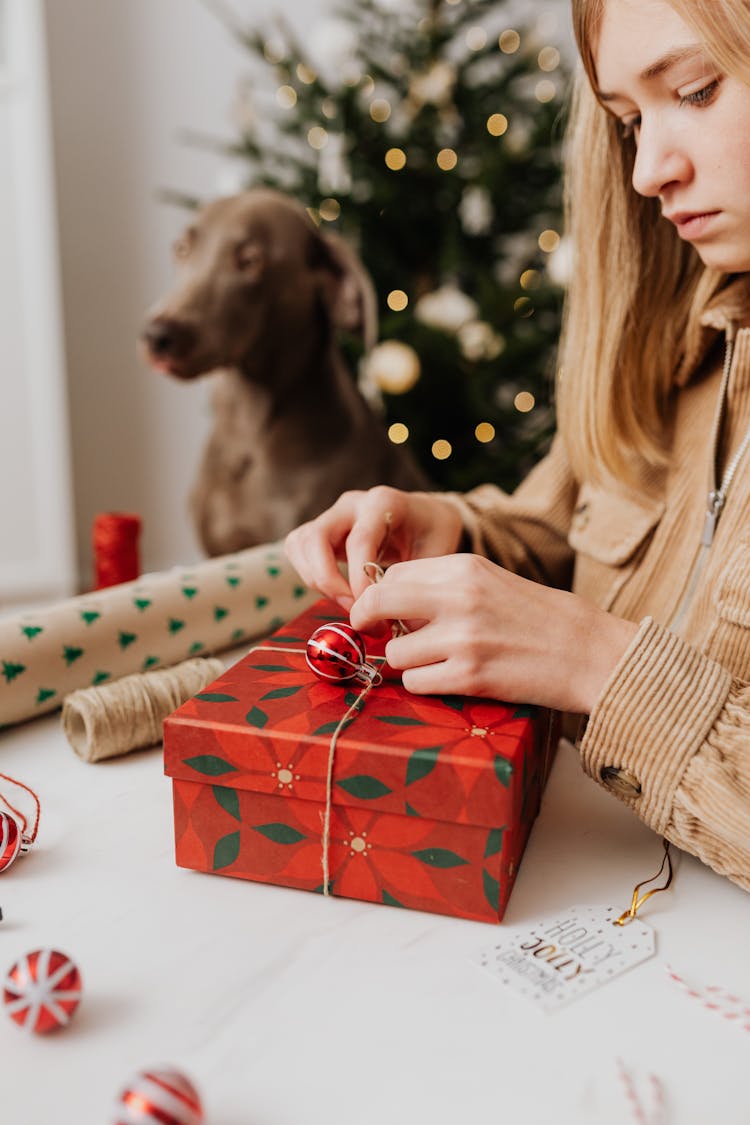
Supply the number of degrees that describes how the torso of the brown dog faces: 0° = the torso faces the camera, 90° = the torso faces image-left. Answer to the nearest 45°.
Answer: approximately 45°

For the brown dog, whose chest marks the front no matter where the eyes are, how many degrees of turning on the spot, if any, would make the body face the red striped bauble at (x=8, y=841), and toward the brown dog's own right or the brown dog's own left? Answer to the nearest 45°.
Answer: approximately 45° to the brown dog's own left

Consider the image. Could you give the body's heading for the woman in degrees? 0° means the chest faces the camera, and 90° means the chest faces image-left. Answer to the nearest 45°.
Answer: approximately 45°
